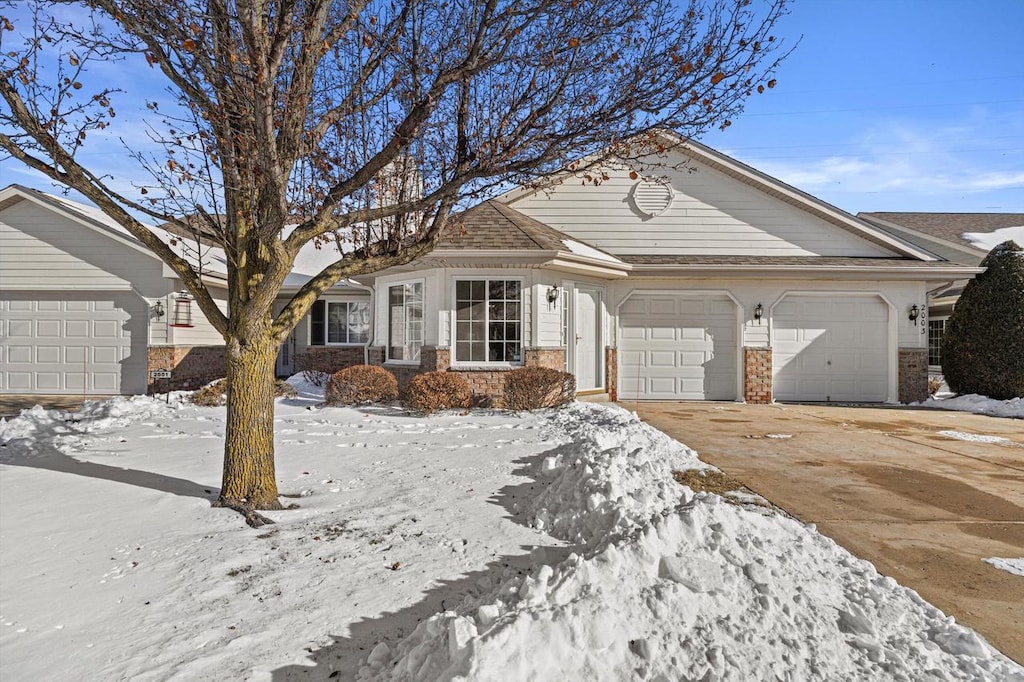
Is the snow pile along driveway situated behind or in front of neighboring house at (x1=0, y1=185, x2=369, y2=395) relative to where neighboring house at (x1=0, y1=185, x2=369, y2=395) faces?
in front

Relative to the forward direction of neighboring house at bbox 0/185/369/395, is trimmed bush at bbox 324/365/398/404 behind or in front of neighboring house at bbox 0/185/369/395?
in front

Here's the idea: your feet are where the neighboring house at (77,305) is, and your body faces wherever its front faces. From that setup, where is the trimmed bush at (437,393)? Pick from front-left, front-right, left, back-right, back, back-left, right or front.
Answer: front-left

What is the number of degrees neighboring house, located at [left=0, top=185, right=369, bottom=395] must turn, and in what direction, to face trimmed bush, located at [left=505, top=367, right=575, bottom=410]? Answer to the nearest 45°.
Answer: approximately 45° to its left

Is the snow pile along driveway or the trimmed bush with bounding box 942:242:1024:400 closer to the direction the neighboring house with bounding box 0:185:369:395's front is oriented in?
the snow pile along driveway

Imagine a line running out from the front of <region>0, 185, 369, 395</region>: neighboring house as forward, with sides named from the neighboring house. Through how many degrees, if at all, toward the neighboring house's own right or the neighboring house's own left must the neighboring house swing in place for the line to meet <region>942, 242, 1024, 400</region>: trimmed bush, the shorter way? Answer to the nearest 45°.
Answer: approximately 45° to the neighboring house's own left

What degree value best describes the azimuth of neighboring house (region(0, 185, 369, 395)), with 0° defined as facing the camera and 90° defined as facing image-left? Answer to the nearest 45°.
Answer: approximately 0°
